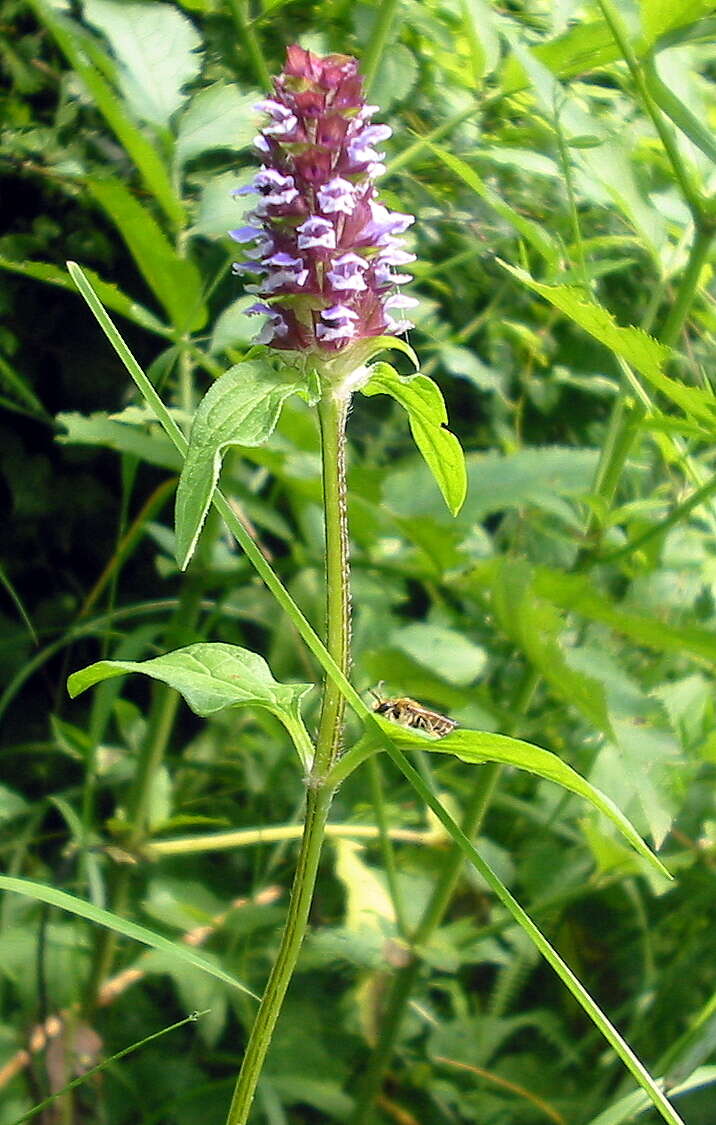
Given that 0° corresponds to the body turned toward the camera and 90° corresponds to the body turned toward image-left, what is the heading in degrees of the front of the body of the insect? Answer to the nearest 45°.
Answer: approximately 90°
